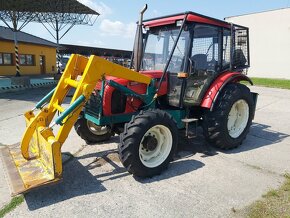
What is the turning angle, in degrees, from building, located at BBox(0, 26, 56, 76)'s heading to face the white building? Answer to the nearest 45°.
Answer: approximately 45° to its left

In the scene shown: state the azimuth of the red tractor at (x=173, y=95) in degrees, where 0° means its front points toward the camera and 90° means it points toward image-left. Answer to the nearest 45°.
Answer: approximately 45°

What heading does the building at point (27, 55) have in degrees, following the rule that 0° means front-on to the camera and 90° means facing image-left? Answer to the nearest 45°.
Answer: approximately 315°
